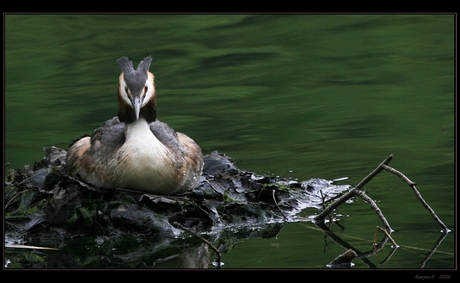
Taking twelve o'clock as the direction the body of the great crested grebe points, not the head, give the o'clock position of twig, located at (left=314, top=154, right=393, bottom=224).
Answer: The twig is roughly at 10 o'clock from the great crested grebe.

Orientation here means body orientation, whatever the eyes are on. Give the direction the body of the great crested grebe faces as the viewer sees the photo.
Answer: toward the camera
